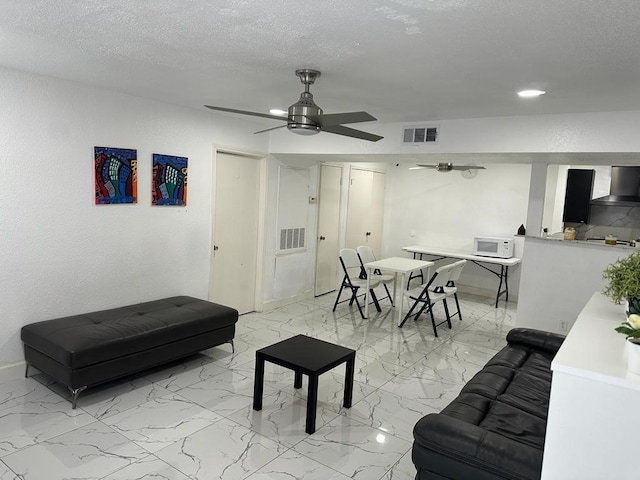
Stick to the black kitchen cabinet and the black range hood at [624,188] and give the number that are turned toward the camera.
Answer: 2

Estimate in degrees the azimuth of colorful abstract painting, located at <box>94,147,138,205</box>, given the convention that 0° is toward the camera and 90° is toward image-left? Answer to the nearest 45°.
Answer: approximately 315°

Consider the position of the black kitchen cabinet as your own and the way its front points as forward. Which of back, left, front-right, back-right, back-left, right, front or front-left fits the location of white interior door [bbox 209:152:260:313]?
front-right

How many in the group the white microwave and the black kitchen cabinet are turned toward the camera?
2

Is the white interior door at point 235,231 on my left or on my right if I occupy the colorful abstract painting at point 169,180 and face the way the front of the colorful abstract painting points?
on my left

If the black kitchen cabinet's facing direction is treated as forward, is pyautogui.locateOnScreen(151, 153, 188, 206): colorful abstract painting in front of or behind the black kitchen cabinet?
in front

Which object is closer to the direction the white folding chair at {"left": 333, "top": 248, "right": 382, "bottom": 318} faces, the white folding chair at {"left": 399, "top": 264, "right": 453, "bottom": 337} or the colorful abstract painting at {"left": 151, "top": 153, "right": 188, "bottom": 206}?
the white folding chair

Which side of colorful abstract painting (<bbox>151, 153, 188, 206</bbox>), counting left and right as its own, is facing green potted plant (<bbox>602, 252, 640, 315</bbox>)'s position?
front

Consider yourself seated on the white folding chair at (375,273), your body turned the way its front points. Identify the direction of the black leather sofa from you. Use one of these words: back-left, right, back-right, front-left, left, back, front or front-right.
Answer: front-right

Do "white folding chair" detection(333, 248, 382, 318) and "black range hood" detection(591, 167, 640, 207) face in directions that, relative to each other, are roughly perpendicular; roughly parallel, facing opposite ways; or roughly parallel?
roughly perpendicular

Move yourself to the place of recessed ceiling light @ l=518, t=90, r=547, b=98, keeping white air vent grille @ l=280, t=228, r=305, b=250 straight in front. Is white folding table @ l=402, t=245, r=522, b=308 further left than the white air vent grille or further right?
right

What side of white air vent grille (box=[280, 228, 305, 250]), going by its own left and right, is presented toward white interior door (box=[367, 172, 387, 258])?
left

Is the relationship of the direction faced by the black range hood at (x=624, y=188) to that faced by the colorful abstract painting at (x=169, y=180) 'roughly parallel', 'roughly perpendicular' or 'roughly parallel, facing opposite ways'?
roughly perpendicular
